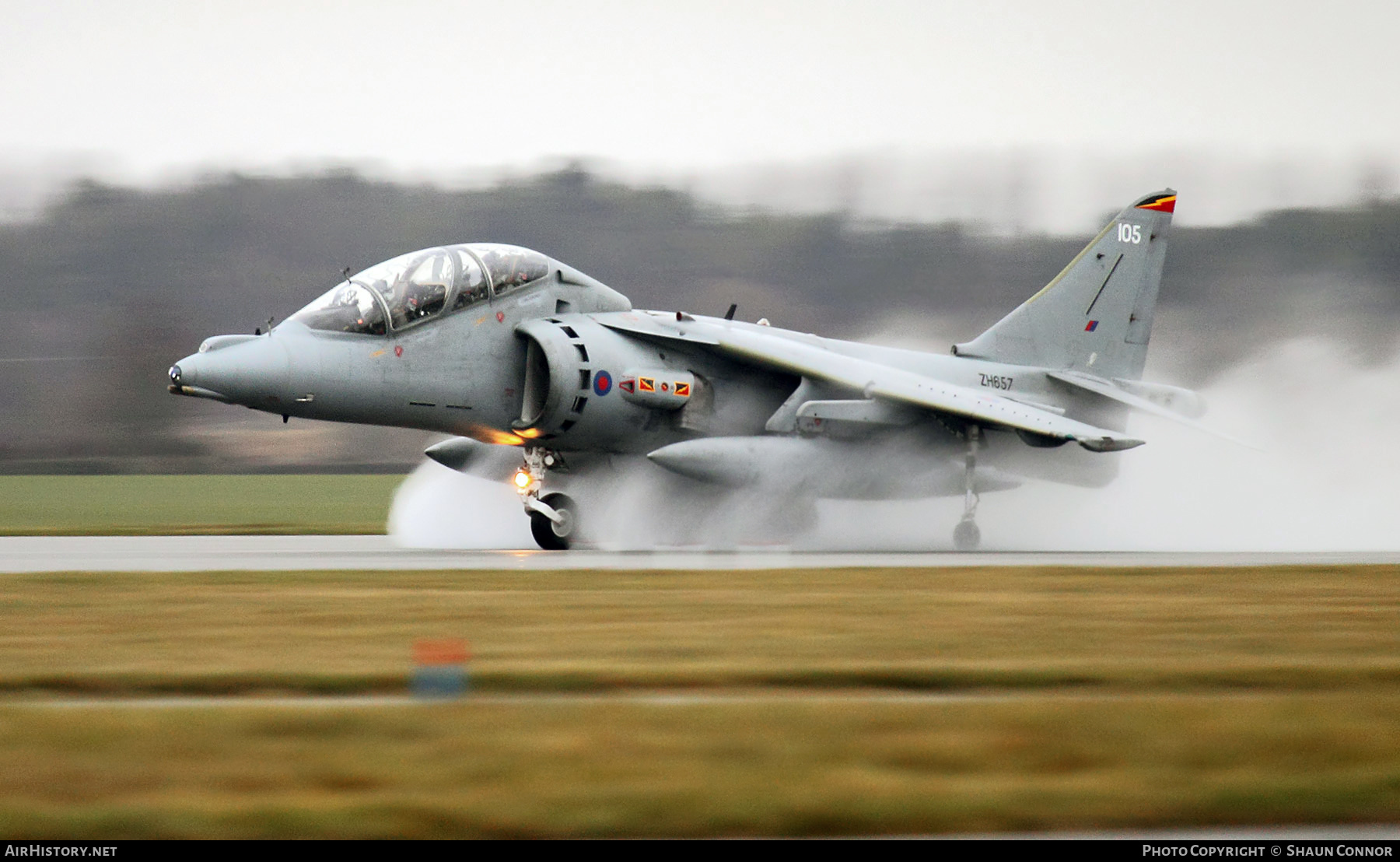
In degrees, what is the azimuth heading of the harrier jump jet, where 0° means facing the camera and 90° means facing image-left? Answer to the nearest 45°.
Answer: approximately 45°
